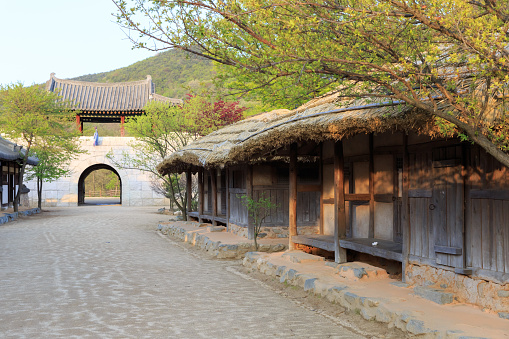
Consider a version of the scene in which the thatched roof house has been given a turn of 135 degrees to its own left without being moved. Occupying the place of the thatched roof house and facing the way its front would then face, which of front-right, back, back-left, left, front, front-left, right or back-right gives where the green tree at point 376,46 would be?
right

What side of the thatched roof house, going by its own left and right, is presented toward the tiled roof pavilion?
right

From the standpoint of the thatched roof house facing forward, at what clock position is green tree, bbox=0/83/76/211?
The green tree is roughly at 3 o'clock from the thatched roof house.

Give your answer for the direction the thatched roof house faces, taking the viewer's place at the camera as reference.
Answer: facing the viewer and to the left of the viewer

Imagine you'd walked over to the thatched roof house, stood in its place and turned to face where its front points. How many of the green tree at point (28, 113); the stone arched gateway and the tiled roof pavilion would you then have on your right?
3

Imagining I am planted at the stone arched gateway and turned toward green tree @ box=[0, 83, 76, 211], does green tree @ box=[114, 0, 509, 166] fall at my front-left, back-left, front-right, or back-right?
front-left

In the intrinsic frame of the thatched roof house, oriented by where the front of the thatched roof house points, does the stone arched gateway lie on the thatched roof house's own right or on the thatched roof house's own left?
on the thatched roof house's own right
